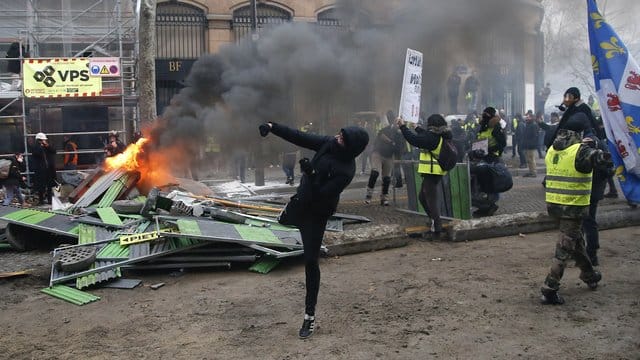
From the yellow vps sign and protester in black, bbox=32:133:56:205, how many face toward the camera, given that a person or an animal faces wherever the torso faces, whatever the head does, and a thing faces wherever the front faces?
2

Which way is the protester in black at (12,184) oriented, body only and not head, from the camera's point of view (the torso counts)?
to the viewer's right

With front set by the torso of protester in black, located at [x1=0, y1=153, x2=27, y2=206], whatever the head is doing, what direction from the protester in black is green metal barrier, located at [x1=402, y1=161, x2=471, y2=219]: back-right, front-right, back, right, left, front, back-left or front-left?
front-right

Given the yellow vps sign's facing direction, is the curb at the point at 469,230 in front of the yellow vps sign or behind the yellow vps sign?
in front

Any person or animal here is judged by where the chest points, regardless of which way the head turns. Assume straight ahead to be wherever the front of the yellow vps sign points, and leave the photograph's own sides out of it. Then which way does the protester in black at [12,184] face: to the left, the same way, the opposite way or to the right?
to the left

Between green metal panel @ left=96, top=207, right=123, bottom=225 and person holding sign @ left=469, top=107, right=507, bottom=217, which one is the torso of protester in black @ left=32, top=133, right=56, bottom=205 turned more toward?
the green metal panel

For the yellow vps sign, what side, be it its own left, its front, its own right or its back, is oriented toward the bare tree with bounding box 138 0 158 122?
left

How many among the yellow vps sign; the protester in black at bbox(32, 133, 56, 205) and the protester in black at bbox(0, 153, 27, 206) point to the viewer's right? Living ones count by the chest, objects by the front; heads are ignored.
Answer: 1

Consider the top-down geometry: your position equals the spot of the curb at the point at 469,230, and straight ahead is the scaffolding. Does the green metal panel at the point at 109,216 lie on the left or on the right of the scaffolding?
left
